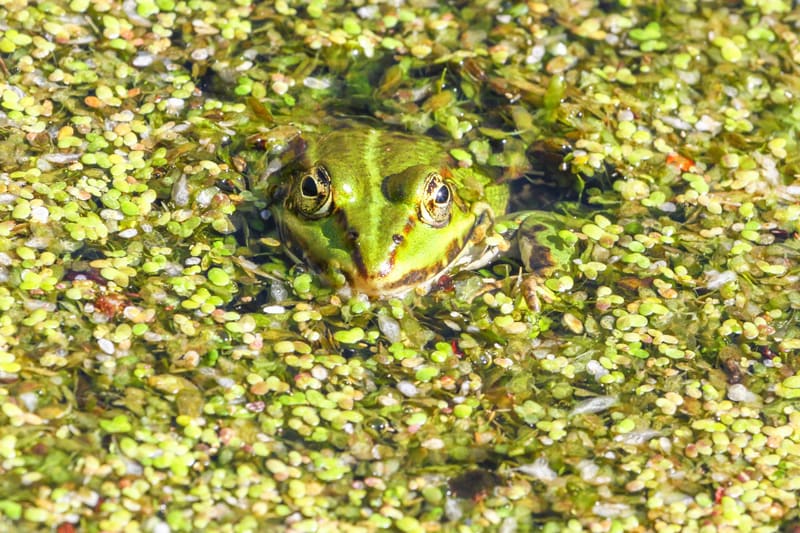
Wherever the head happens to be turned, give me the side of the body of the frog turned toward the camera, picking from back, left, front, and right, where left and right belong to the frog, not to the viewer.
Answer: front
